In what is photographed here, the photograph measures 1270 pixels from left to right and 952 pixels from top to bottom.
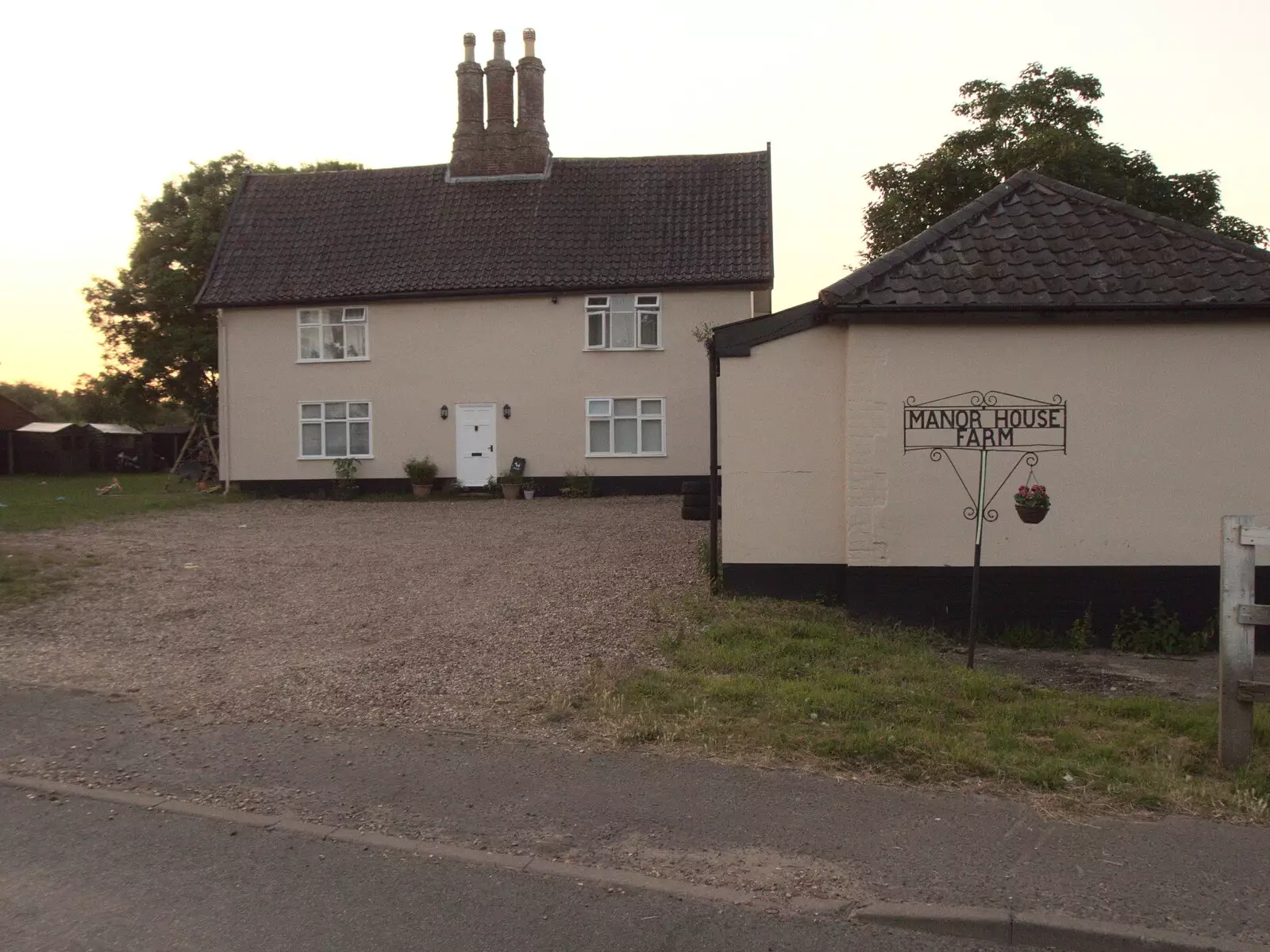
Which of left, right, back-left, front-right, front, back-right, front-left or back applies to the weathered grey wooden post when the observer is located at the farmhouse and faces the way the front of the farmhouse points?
front

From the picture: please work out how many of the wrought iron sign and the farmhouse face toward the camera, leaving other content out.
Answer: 2

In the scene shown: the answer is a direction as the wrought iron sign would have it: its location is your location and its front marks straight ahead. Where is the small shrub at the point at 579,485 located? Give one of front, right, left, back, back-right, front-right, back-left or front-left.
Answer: back-right

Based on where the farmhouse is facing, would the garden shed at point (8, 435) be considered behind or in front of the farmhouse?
behind

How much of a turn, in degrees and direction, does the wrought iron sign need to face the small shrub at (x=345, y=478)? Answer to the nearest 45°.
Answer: approximately 135° to its right

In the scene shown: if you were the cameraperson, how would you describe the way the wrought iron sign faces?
facing the viewer

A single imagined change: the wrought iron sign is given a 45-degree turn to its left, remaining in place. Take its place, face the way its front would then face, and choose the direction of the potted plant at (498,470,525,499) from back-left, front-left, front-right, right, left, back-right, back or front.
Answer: back

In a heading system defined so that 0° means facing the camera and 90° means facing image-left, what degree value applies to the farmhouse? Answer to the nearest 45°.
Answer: approximately 0°

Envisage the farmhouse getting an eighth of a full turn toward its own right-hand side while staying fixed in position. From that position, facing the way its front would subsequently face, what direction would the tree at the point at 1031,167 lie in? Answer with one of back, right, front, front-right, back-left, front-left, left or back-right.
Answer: back-left

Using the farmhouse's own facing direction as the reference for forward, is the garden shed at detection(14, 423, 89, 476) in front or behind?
behind

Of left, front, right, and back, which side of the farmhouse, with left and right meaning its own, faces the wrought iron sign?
front
